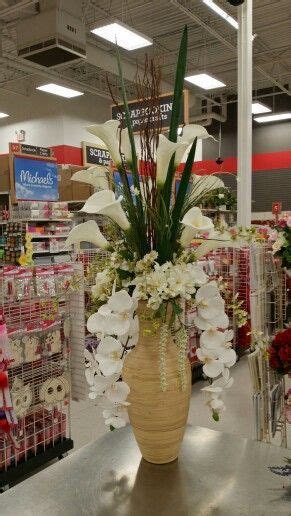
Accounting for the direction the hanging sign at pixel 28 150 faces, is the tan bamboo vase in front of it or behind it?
in front

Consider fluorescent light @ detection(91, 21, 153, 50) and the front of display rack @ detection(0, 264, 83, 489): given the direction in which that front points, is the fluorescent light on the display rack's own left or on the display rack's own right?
on the display rack's own left

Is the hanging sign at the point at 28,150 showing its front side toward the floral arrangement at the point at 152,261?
yes

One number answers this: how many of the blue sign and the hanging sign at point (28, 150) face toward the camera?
2

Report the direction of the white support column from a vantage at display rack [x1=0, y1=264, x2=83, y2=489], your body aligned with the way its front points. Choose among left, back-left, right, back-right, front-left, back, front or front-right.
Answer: left

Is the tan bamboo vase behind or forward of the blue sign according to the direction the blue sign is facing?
forward

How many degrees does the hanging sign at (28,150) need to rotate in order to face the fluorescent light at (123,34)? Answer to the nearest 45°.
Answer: approximately 45° to its left

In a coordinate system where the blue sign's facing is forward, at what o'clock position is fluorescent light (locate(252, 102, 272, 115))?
The fluorescent light is roughly at 8 o'clock from the blue sign.

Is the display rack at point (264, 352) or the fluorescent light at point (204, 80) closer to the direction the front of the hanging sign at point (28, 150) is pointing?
the display rack

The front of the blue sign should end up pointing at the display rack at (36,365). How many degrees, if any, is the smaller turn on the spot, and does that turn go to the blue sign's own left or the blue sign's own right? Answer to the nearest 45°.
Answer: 0° — it already faces it

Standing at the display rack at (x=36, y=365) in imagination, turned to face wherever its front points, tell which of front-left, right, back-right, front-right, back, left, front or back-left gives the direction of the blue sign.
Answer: back-left
